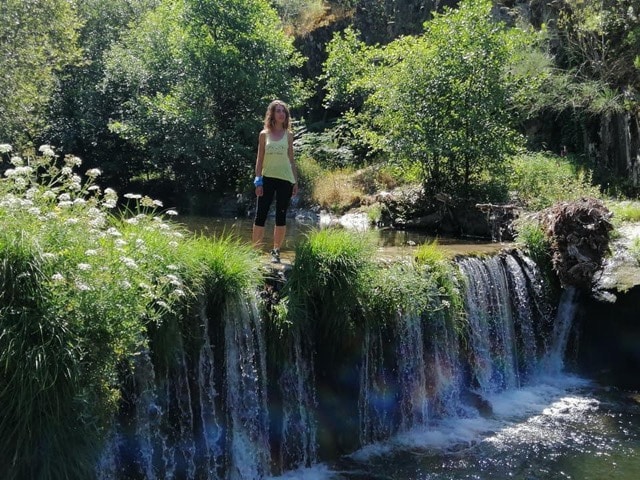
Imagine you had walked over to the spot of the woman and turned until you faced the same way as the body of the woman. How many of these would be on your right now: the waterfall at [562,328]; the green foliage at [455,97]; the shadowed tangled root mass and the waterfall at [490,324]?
0

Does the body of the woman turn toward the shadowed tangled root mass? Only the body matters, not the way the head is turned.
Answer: no

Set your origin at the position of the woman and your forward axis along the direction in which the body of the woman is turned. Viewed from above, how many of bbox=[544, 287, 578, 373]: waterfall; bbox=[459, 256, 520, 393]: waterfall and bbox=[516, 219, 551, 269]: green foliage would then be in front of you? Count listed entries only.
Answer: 0

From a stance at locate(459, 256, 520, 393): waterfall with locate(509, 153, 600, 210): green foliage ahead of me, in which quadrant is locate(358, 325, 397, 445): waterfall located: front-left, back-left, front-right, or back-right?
back-left

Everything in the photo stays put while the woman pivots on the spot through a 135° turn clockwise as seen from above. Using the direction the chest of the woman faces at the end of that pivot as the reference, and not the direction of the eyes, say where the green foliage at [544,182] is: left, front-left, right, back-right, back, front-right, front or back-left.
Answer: right

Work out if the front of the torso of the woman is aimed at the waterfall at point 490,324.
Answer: no

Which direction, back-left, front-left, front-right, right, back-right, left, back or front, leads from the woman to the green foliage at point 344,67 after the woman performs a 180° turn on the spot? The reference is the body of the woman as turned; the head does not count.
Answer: front

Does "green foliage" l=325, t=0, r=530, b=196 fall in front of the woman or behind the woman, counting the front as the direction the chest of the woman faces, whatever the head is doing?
behind

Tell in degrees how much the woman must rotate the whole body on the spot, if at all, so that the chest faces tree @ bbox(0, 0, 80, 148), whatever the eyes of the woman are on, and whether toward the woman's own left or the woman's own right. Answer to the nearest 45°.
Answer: approximately 135° to the woman's own right

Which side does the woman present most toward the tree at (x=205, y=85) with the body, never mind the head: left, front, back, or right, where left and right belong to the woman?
back

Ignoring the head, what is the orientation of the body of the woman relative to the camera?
toward the camera

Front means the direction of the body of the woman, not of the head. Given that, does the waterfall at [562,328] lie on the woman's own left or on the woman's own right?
on the woman's own left
